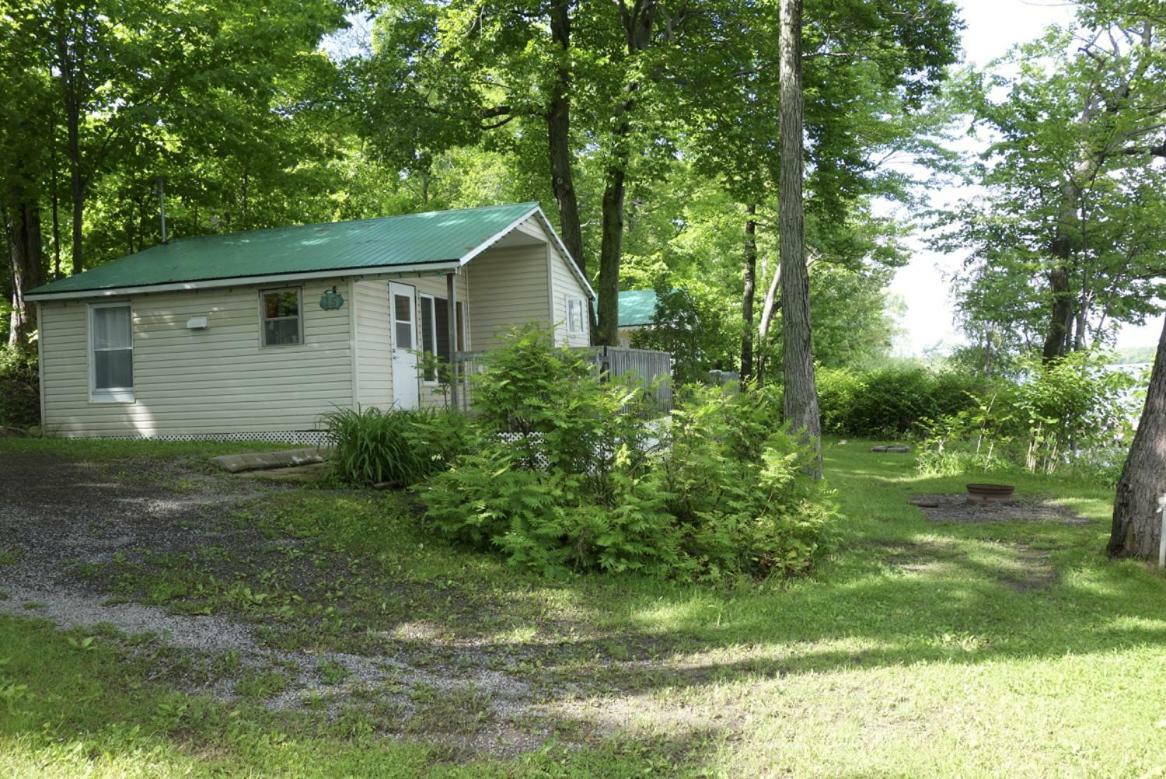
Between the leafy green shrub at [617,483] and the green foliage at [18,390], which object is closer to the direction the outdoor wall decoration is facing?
the leafy green shrub

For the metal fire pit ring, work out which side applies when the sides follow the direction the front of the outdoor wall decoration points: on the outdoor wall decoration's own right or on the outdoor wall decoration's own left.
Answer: on the outdoor wall decoration's own left

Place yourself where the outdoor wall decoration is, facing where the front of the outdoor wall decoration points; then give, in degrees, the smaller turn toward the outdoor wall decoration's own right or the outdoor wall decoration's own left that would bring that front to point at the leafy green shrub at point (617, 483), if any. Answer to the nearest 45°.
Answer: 0° — it already faces it

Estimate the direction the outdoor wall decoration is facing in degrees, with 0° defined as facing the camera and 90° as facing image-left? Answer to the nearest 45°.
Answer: approximately 0°

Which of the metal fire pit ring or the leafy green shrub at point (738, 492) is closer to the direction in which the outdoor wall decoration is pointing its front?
the leafy green shrub

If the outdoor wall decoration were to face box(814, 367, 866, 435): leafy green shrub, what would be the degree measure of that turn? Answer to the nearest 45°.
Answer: approximately 135° to its left

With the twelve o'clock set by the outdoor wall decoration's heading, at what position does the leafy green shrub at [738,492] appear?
The leafy green shrub is roughly at 11 o'clock from the outdoor wall decoration.

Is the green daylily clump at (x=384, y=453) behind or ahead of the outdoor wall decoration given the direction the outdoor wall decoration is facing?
ahead

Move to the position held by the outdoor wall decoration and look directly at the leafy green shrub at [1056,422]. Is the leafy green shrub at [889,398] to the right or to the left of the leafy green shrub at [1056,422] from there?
left
